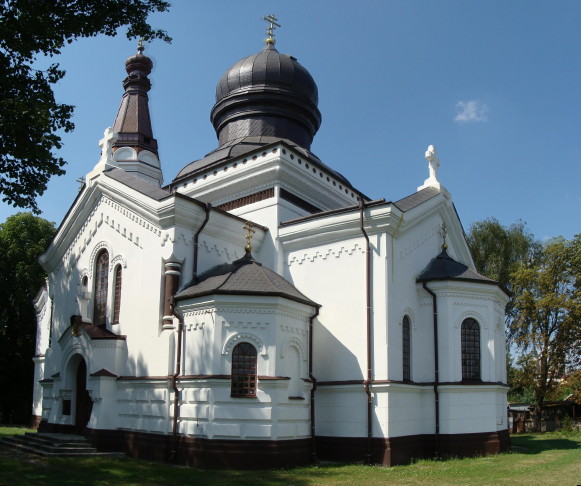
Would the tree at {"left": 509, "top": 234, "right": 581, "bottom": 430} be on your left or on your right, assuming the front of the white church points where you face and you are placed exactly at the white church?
on your right

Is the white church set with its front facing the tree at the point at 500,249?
no

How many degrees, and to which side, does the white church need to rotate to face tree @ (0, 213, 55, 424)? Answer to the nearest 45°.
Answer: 0° — it already faces it

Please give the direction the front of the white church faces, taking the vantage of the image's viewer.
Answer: facing the viewer and to the left of the viewer
